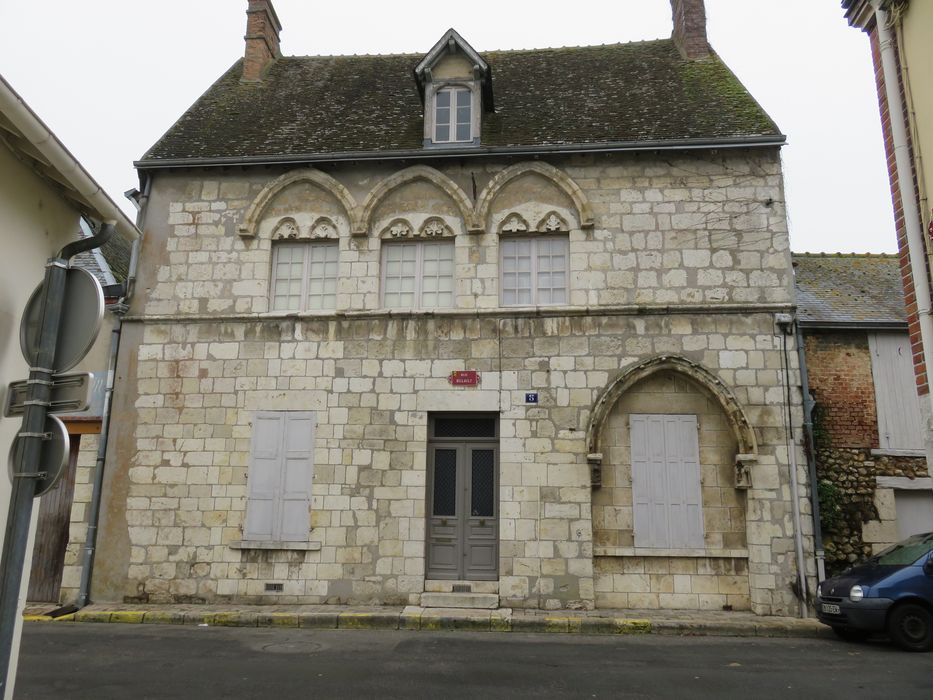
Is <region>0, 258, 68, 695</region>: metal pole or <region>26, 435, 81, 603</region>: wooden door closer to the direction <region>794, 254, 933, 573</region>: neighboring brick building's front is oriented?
the metal pole

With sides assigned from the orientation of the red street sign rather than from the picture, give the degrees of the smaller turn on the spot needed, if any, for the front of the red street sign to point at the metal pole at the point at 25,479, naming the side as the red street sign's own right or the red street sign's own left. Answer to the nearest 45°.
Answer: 0° — it already faces it

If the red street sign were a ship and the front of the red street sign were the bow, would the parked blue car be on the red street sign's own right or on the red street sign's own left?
on the red street sign's own left

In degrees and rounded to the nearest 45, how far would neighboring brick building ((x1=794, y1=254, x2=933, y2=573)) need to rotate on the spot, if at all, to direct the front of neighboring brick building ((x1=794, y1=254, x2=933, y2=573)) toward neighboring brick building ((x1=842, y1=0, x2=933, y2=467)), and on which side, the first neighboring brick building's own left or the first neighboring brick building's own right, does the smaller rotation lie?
0° — it already faces it

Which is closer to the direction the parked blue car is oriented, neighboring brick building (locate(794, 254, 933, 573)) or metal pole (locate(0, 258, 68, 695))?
the metal pole

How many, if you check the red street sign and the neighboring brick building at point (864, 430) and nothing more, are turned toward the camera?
2

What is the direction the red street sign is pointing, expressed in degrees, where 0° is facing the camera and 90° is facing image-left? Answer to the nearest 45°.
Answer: approximately 0°

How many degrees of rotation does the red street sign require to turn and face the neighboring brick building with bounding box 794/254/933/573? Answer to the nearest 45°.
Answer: approximately 90° to its left

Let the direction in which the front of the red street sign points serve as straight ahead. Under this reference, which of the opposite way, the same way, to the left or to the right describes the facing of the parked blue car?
to the right
